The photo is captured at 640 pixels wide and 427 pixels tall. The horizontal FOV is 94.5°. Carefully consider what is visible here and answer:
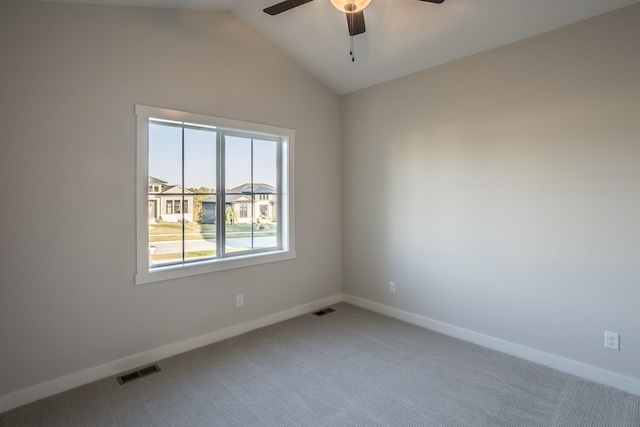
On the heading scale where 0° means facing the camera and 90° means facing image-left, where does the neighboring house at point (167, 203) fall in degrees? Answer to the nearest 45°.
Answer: approximately 0°

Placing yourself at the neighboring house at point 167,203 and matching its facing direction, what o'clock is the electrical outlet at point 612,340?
The electrical outlet is roughly at 12 o'clock from the neighboring house.

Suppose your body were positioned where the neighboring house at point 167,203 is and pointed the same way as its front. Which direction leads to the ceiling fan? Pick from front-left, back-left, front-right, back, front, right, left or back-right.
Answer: front-left
